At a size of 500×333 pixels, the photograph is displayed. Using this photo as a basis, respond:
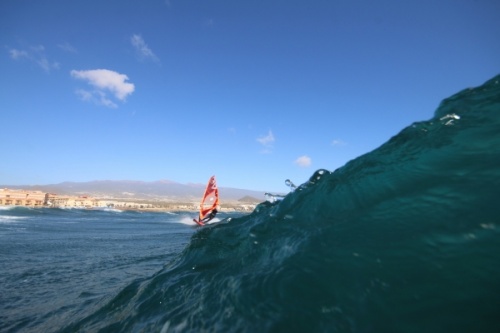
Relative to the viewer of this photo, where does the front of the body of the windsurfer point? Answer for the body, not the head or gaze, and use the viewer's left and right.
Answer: facing to the left of the viewer
